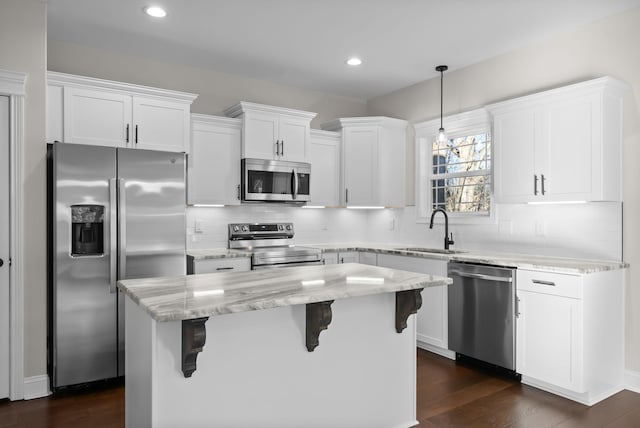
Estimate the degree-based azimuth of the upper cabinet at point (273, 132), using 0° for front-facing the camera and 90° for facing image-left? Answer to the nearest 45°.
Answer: approximately 315°

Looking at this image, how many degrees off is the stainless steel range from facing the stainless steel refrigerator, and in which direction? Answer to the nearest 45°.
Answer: approximately 90° to its right

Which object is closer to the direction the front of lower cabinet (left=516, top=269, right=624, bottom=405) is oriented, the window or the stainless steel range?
the stainless steel range

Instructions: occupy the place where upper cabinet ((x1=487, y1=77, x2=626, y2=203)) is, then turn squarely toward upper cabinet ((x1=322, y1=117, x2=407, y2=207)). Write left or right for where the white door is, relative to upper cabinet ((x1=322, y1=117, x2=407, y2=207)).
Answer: left

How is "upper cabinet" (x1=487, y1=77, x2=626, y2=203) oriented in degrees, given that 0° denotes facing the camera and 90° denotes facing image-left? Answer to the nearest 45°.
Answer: approximately 45°

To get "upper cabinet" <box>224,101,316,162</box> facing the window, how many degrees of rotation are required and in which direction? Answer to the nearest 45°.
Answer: approximately 45° to its left

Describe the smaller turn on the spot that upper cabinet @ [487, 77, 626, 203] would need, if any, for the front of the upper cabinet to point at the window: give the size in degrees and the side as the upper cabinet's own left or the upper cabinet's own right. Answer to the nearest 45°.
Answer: approximately 90° to the upper cabinet's own right

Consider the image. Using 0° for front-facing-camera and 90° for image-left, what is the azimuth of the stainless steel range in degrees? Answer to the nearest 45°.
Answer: approximately 315°
